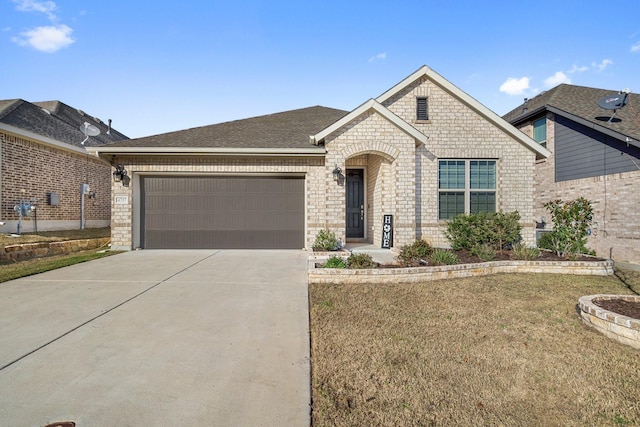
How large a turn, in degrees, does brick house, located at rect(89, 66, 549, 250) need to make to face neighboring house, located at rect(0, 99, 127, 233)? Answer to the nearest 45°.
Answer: approximately 90° to its right

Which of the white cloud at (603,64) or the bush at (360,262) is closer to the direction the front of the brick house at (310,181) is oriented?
the bush

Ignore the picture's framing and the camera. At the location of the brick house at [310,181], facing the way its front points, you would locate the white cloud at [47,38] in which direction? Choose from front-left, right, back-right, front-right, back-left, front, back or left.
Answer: right

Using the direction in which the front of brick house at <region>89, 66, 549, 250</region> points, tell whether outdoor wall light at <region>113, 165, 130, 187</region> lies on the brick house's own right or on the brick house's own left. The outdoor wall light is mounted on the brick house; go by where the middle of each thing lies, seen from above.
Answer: on the brick house's own right

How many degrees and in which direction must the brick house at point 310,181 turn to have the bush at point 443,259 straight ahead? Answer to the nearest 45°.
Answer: approximately 45° to its left

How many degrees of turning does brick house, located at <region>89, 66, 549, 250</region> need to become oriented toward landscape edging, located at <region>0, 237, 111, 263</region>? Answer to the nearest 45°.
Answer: approximately 90° to its right

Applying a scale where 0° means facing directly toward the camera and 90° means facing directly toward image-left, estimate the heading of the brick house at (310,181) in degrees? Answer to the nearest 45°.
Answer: approximately 0°
